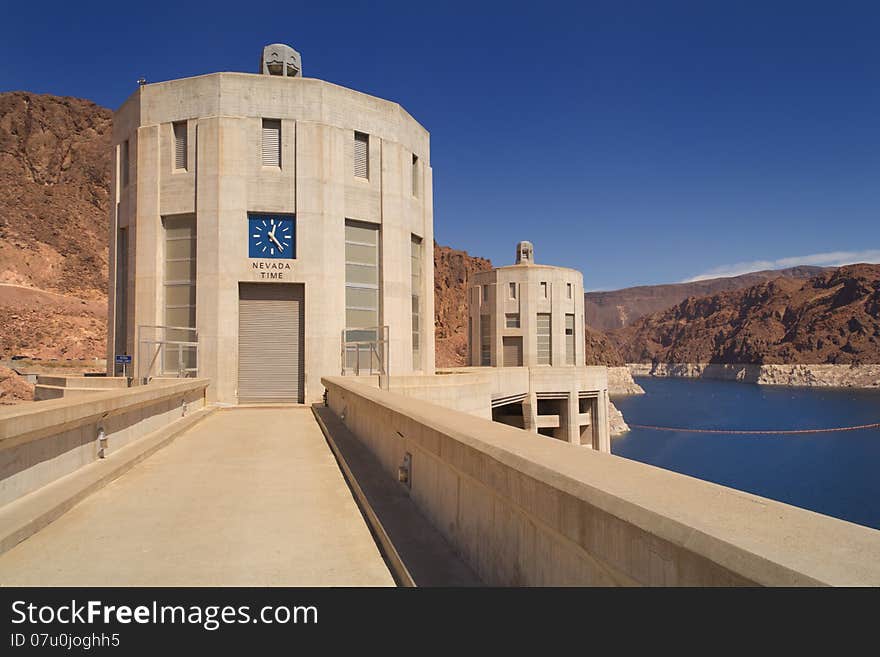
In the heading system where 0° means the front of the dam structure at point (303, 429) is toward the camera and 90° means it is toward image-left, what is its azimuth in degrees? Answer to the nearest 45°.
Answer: approximately 0°
